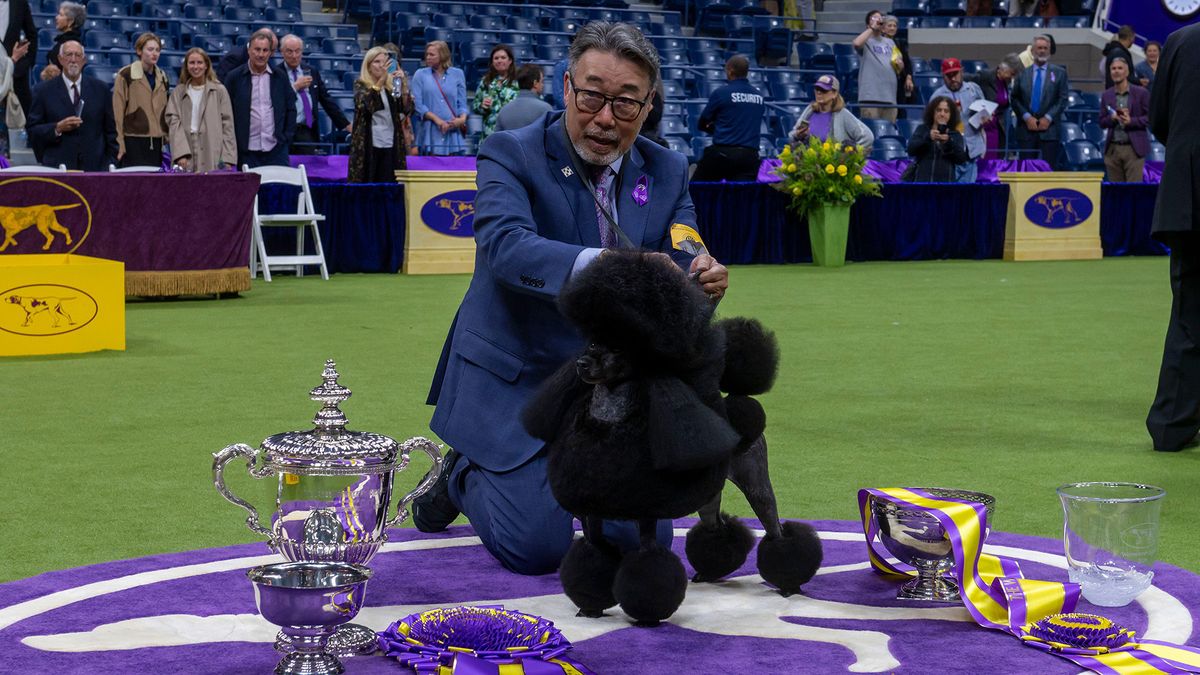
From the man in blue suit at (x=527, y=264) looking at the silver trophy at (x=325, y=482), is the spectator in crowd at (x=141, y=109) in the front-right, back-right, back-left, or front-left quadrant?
back-right

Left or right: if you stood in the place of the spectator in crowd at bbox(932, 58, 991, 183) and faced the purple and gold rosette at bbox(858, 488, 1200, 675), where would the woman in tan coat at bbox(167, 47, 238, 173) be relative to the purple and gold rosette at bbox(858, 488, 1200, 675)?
right

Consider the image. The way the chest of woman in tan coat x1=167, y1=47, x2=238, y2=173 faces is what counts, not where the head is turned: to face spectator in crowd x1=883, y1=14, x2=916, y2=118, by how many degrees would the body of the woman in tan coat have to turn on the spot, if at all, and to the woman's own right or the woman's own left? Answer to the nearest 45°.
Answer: approximately 135° to the woman's own left

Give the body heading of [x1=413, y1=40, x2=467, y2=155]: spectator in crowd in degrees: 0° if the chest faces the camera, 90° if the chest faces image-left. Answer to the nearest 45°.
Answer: approximately 0°

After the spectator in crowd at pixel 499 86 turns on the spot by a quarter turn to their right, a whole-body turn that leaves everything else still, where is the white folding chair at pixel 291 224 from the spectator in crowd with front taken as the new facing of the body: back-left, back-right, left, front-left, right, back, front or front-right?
front-left

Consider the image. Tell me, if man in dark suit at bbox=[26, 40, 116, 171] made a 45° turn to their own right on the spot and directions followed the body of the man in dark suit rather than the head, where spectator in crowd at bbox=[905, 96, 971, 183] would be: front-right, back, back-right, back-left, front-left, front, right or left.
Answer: back-left

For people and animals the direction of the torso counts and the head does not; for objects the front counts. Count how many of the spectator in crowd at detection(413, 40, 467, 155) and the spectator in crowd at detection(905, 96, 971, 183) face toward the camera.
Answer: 2

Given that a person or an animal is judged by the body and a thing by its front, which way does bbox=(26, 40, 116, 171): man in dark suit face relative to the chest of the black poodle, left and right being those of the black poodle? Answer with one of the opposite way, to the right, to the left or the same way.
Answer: to the left

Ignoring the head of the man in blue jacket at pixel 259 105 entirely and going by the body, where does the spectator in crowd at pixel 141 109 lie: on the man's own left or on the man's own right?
on the man's own right

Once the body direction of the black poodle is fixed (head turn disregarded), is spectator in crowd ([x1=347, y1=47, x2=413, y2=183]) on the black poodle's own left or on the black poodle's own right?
on the black poodle's own right

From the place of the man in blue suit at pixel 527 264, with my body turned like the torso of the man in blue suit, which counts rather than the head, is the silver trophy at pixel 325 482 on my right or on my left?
on my right

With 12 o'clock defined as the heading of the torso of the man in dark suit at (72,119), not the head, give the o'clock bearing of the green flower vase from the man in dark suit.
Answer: The green flower vase is roughly at 9 o'clock from the man in dark suit.

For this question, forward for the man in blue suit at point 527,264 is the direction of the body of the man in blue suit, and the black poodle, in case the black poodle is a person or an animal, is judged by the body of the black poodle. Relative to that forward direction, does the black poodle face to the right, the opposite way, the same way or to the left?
to the right
